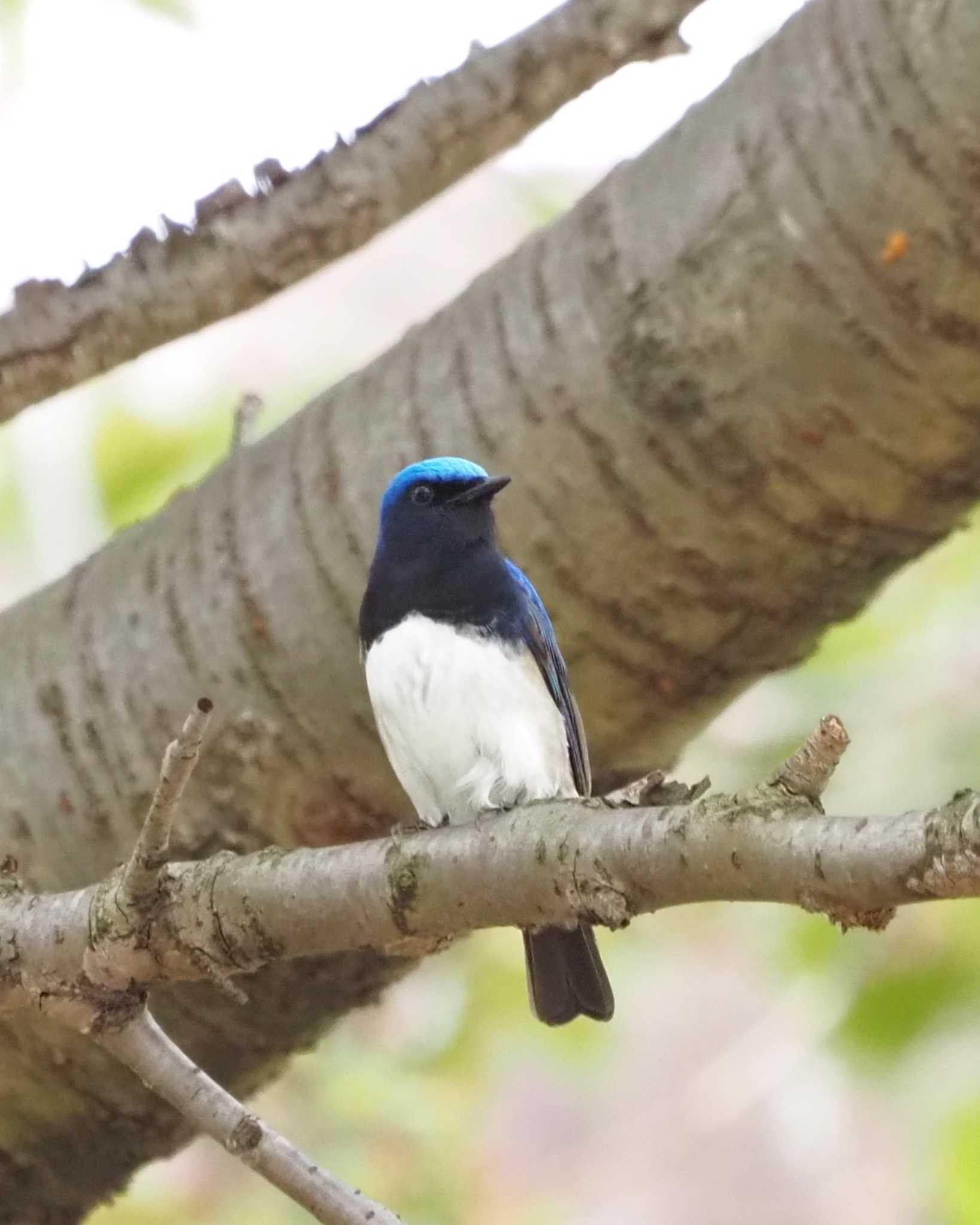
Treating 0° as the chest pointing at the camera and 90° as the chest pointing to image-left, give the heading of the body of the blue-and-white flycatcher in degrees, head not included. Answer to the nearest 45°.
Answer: approximately 0°
